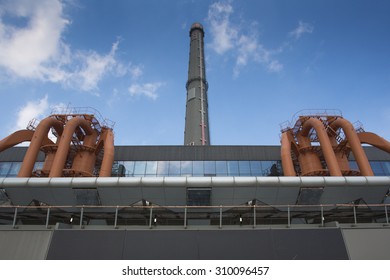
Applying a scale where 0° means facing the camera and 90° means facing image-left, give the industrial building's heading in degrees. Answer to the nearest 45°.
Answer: approximately 0°
